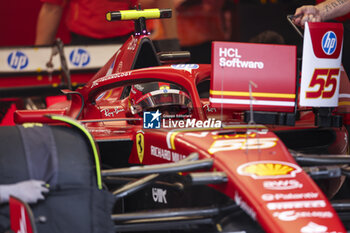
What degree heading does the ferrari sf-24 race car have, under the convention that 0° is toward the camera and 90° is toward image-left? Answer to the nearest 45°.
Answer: approximately 315°
